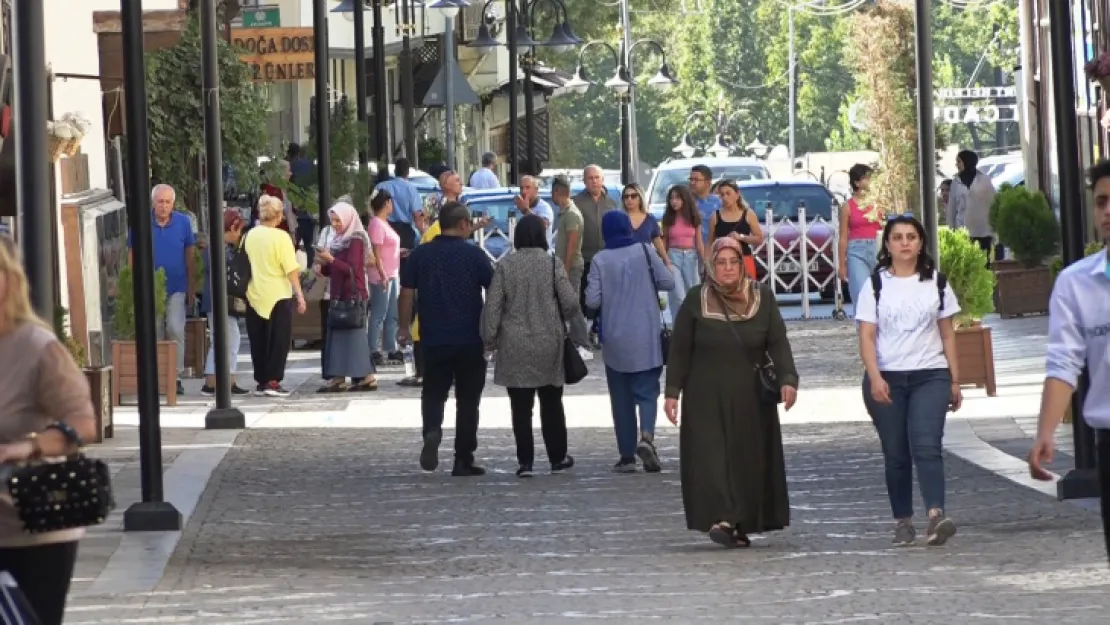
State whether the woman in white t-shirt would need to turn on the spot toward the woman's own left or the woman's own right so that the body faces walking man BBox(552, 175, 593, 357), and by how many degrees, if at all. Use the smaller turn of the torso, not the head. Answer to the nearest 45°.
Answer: approximately 180°

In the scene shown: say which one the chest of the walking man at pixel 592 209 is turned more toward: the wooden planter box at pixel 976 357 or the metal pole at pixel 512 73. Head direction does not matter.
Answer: the wooden planter box

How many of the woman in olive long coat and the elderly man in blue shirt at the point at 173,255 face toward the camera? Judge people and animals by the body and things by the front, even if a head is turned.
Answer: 2
